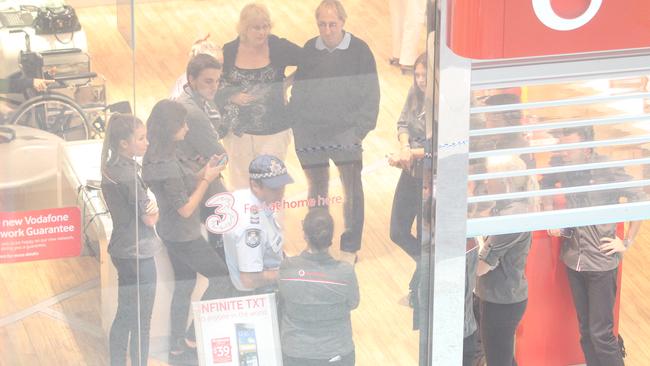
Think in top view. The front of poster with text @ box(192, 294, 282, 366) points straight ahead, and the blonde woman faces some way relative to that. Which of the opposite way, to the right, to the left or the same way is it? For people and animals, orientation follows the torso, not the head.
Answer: the same way

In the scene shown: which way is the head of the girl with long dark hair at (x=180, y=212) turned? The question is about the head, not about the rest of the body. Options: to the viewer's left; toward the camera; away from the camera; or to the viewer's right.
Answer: to the viewer's right

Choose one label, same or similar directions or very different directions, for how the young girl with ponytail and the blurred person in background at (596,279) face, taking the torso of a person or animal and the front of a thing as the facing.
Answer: very different directions

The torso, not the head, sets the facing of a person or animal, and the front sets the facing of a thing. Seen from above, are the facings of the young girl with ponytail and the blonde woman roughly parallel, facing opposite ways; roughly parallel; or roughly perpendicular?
roughly perpendicular

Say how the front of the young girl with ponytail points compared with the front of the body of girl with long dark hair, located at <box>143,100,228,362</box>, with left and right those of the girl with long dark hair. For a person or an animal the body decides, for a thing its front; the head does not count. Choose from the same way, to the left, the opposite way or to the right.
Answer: the same way

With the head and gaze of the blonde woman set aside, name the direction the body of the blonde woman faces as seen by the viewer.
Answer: toward the camera

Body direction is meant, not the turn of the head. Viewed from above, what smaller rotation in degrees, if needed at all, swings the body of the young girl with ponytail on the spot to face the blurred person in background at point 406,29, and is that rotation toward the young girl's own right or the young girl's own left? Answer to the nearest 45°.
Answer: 0° — they already face them

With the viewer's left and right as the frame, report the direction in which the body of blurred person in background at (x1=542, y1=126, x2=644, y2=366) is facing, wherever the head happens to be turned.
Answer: facing the viewer and to the left of the viewer

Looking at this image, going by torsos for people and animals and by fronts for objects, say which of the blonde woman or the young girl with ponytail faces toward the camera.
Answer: the blonde woman

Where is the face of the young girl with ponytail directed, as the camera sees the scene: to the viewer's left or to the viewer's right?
to the viewer's right
